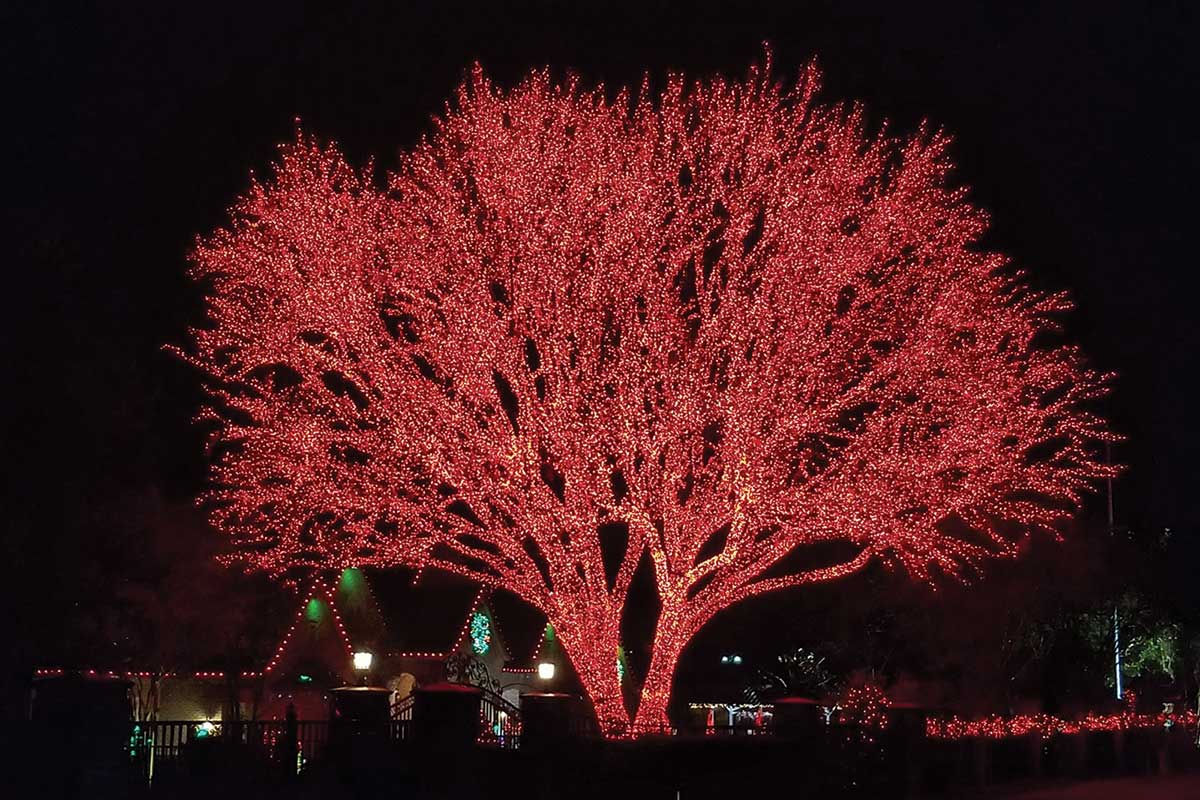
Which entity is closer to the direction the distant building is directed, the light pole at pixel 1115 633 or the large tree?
the large tree

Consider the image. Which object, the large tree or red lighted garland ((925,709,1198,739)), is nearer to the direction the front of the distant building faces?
the large tree

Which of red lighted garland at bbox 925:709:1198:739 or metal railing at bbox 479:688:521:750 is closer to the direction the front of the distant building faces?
the metal railing

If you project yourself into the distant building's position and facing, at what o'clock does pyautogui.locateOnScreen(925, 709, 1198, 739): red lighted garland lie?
The red lighted garland is roughly at 10 o'clock from the distant building.

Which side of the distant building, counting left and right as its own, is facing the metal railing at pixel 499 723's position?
front

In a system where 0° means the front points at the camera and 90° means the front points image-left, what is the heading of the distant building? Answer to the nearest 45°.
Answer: approximately 0°

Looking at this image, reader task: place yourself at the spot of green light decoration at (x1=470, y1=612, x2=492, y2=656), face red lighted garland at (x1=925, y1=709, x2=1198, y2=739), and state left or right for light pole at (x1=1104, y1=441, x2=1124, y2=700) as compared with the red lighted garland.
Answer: left

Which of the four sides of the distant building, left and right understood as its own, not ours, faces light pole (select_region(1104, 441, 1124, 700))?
left

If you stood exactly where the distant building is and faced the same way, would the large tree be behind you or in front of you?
in front

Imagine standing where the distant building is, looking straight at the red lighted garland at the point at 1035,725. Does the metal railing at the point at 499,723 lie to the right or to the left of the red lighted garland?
right
